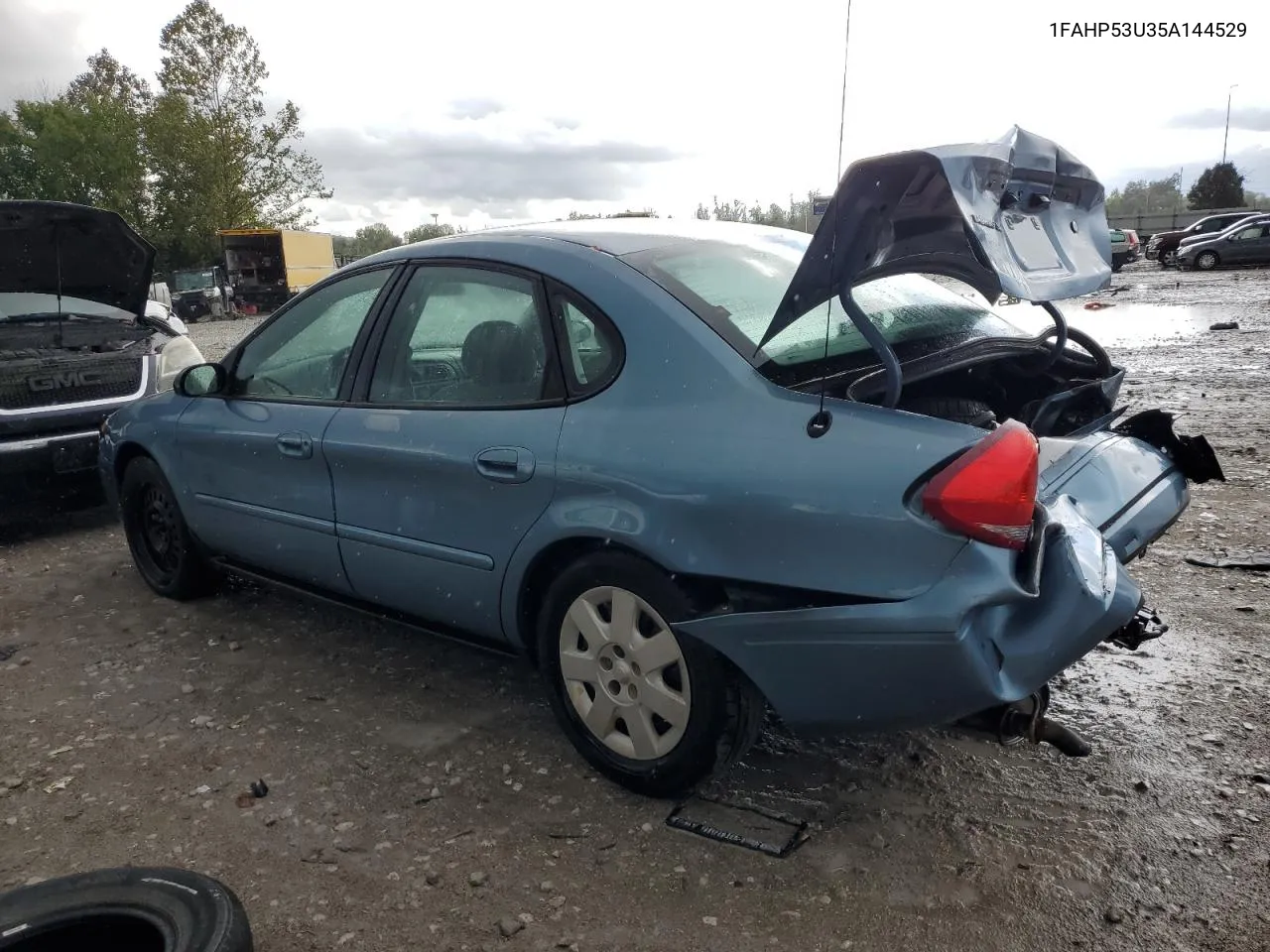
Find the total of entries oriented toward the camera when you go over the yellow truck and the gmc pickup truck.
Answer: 1

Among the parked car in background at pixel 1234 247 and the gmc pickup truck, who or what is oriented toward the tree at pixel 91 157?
the parked car in background

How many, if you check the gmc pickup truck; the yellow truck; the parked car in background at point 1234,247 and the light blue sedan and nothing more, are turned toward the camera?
1

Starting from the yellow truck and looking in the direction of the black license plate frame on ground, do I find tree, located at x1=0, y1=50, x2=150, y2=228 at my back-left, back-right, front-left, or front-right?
back-right

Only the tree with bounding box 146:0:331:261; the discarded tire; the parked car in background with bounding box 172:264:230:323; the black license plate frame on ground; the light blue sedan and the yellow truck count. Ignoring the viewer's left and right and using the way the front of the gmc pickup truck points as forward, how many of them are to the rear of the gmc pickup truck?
3

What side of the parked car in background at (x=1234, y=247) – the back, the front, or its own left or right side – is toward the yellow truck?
front

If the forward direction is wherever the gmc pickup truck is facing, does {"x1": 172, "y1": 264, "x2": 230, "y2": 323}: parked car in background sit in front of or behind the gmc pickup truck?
behind

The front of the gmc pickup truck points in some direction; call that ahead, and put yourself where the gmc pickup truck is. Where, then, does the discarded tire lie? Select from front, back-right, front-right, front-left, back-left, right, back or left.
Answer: front

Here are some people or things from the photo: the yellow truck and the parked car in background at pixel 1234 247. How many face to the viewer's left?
1

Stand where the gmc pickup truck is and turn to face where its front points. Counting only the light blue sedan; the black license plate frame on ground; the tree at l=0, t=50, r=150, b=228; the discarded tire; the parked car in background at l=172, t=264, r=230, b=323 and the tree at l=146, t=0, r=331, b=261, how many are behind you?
3

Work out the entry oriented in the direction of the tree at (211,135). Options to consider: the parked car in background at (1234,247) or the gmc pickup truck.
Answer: the parked car in background

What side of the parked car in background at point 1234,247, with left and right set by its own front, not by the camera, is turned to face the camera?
left

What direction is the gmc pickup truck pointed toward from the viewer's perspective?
toward the camera

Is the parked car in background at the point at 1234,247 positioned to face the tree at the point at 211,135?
yes

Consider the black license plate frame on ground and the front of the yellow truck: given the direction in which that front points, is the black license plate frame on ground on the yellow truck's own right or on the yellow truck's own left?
on the yellow truck's own right

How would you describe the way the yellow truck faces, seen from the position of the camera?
facing away from the viewer and to the right of the viewer
